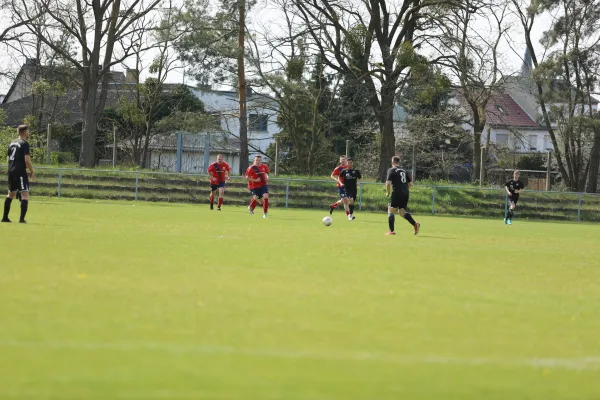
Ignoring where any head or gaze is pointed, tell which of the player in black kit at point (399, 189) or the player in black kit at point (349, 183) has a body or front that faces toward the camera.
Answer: the player in black kit at point (349, 183)

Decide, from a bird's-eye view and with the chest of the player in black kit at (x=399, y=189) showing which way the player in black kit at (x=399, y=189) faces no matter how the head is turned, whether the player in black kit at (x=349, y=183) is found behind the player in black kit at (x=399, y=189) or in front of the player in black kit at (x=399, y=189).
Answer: in front

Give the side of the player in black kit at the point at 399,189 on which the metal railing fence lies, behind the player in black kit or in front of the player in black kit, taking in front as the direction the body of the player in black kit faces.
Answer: in front

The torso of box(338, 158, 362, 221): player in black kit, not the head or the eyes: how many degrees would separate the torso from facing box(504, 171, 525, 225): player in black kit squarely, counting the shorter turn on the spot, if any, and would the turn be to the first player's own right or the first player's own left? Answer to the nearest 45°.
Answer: approximately 135° to the first player's own left

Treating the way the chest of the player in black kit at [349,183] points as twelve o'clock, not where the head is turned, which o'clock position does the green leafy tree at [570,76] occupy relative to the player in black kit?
The green leafy tree is roughly at 7 o'clock from the player in black kit.

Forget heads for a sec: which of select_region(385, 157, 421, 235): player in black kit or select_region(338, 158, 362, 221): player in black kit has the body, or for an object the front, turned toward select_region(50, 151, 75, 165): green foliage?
select_region(385, 157, 421, 235): player in black kit

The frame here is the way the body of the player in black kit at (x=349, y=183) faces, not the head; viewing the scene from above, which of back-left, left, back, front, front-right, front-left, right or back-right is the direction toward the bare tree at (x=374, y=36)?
back

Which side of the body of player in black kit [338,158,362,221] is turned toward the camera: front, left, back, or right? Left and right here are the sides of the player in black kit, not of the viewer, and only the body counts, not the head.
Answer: front

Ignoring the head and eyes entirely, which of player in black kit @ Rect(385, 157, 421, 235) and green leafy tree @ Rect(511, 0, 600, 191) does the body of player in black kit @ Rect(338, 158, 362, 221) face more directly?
the player in black kit

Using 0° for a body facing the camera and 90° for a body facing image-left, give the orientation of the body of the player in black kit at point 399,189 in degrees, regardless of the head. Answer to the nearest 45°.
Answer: approximately 135°

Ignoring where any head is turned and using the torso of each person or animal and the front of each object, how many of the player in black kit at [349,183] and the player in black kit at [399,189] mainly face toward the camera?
1
